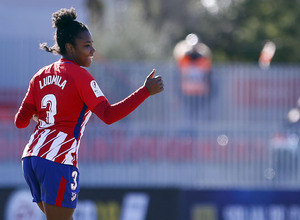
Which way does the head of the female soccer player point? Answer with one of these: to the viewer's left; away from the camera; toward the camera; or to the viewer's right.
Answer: to the viewer's right

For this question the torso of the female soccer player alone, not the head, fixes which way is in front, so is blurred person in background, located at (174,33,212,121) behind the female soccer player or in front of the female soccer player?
in front

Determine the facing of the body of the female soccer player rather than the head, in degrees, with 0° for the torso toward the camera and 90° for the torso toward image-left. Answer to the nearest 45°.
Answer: approximately 225°
